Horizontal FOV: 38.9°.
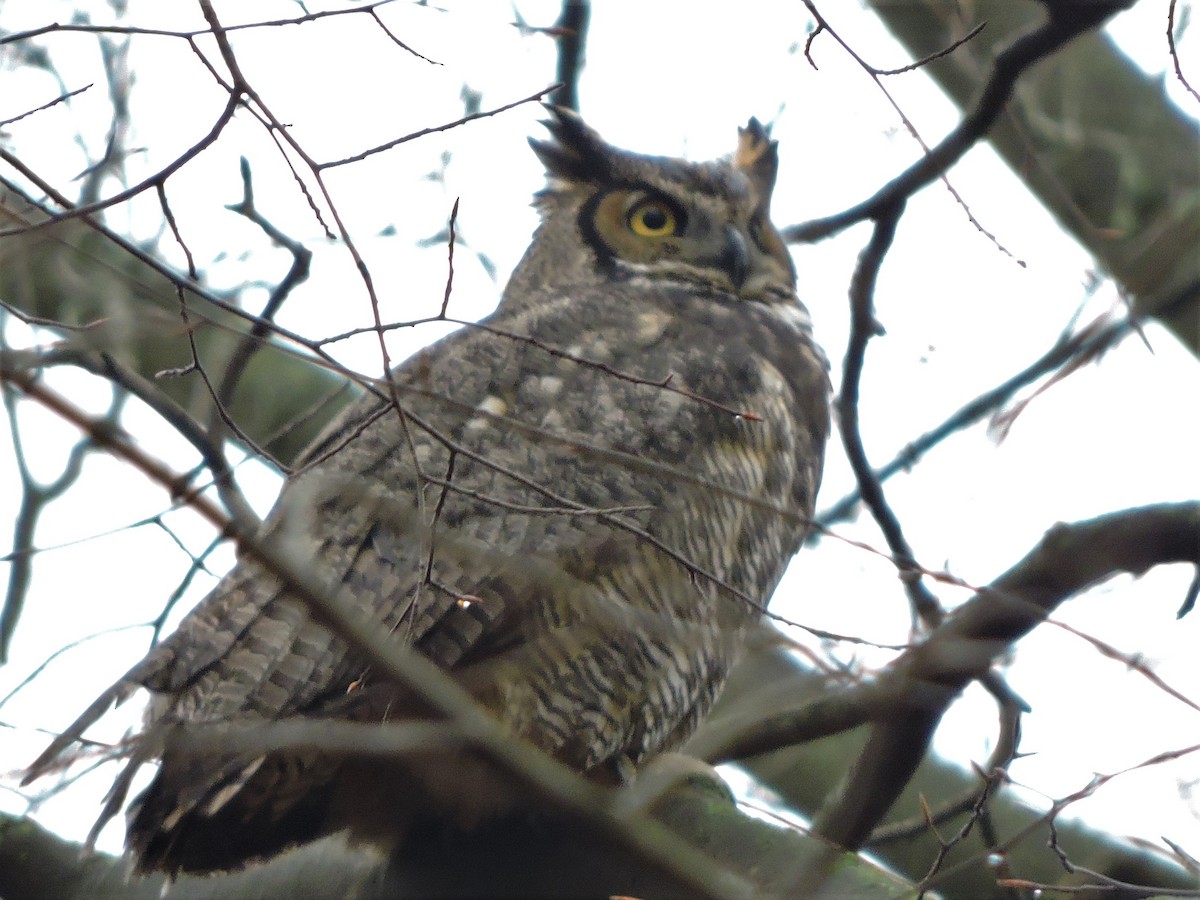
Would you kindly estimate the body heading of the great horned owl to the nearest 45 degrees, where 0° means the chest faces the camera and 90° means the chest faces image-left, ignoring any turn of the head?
approximately 270°
